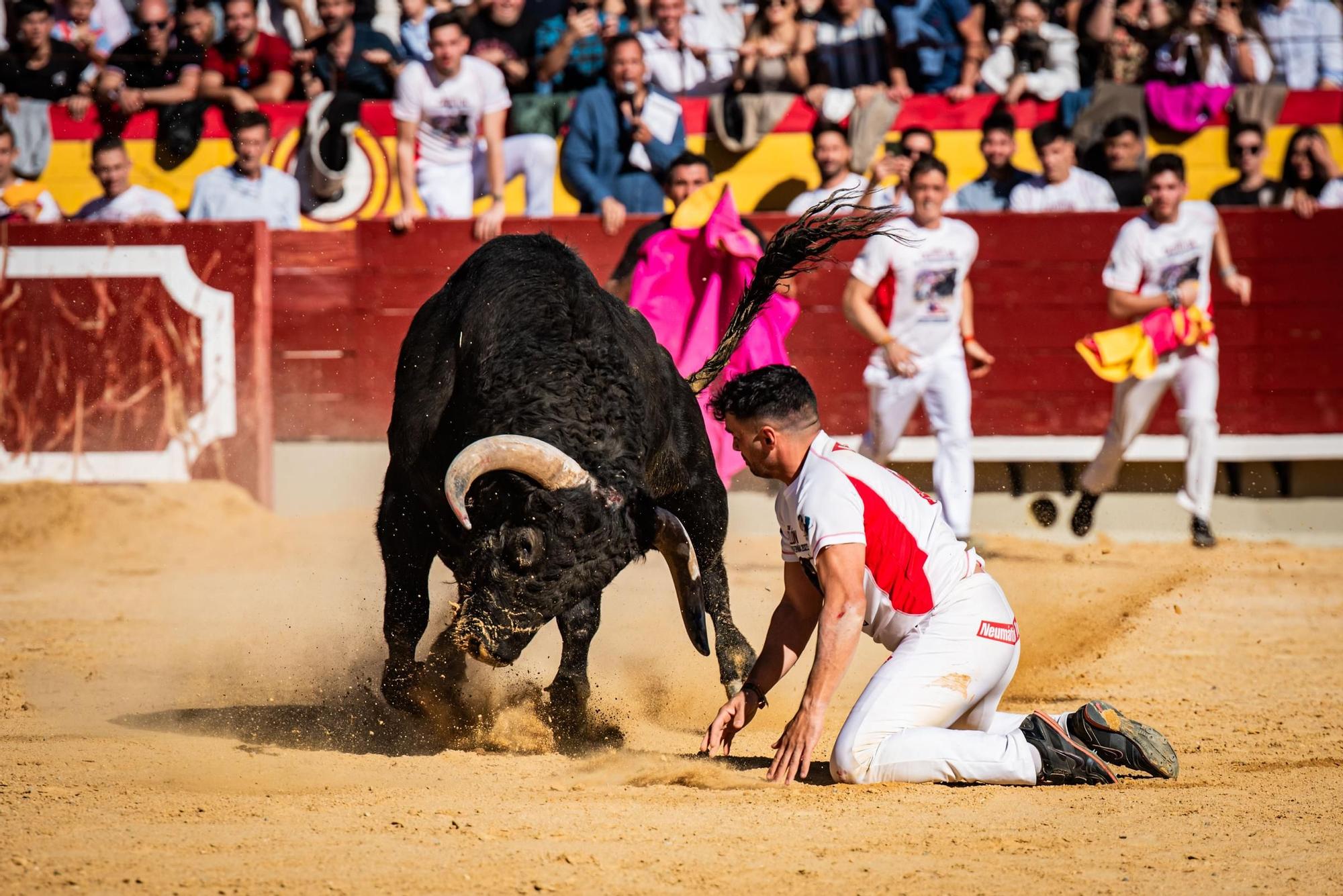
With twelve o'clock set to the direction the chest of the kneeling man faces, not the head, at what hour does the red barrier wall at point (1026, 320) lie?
The red barrier wall is roughly at 3 o'clock from the kneeling man.

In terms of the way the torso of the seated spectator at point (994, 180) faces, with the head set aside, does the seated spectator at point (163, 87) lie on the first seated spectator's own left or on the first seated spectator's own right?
on the first seated spectator's own right

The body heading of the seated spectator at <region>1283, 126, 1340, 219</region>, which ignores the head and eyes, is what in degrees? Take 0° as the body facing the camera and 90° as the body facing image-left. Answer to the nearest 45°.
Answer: approximately 0°

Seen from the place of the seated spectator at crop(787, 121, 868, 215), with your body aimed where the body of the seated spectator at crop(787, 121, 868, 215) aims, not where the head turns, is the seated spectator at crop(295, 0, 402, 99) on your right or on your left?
on your right

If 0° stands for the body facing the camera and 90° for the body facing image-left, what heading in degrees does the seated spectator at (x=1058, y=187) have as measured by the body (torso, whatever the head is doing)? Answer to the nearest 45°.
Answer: approximately 0°

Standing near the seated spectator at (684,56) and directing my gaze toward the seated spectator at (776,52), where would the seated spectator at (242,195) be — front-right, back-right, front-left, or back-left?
back-right

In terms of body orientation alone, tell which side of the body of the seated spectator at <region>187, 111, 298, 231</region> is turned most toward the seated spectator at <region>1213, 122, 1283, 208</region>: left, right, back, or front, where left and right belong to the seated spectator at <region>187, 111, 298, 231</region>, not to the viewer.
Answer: left

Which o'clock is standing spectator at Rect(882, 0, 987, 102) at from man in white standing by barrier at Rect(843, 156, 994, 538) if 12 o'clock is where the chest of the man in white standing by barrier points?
The standing spectator is roughly at 6 o'clock from the man in white standing by barrier.
